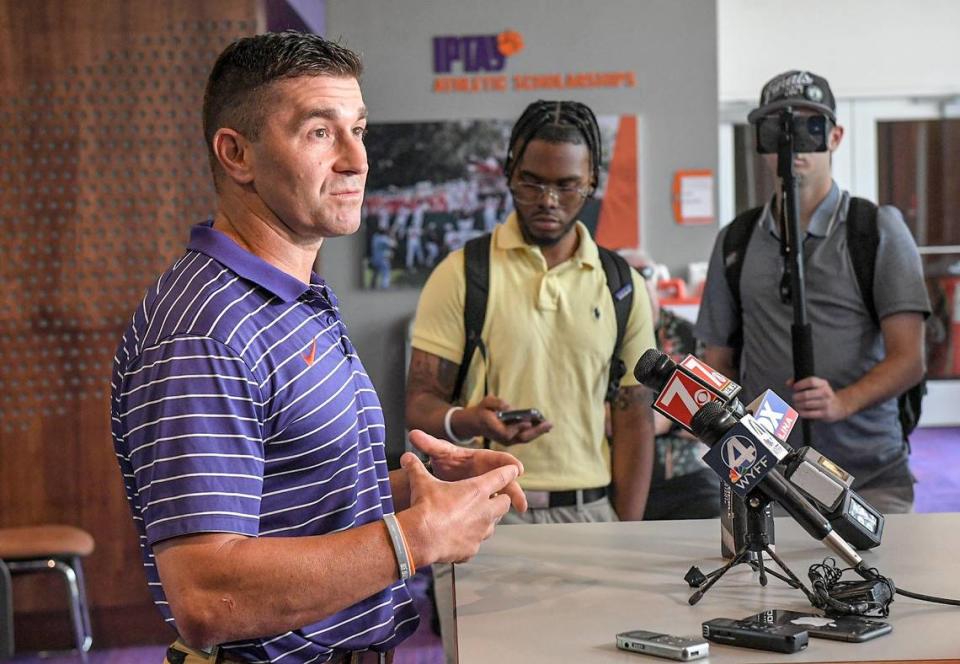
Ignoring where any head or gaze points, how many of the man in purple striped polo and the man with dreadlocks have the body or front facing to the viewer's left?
0

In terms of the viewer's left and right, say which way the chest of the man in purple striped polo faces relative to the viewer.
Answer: facing the viewer and to the right of the viewer

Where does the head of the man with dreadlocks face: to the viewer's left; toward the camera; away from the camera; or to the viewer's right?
toward the camera

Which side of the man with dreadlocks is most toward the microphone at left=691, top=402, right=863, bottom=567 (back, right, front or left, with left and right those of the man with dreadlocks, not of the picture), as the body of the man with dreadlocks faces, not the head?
front

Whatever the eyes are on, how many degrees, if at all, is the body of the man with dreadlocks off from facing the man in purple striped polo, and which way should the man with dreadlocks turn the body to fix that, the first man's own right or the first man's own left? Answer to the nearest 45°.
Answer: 0° — they already face them

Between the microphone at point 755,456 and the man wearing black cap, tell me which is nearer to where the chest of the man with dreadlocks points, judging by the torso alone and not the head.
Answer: the microphone

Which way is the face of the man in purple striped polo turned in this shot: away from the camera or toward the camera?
toward the camera

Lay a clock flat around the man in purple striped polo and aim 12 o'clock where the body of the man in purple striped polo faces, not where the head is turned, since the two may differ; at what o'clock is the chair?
The chair is roughly at 7 o'clock from the man in purple striped polo.

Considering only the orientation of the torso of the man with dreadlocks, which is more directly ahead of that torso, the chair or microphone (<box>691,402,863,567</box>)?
the microphone

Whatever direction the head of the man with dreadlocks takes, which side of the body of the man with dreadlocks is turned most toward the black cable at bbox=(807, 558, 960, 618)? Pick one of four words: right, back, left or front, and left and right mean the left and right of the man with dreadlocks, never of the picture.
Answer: front

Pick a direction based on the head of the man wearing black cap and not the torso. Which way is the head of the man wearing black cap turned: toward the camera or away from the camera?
toward the camera

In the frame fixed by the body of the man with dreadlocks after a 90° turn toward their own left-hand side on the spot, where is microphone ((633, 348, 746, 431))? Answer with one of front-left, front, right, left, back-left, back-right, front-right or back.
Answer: right

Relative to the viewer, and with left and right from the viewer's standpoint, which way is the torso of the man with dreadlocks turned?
facing the viewer
